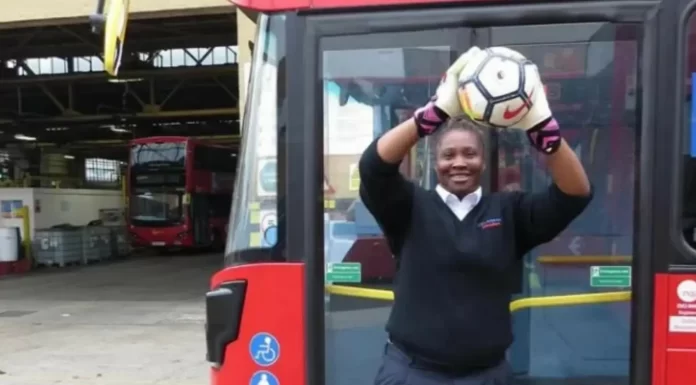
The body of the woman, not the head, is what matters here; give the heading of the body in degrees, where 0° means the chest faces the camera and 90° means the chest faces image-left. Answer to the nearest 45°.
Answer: approximately 0°

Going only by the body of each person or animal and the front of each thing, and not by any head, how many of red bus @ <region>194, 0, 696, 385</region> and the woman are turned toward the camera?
1

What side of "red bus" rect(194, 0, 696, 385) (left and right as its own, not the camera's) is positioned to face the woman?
left

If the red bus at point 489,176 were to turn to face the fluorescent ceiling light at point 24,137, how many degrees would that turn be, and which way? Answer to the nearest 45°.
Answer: approximately 45° to its right

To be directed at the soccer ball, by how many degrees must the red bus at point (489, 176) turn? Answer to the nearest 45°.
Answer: approximately 90° to its left

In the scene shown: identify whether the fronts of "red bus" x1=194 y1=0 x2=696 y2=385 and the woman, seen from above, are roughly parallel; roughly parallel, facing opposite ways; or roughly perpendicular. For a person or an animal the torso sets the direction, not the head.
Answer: roughly perpendicular

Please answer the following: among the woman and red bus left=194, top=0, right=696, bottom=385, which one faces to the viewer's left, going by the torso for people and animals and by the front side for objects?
the red bus

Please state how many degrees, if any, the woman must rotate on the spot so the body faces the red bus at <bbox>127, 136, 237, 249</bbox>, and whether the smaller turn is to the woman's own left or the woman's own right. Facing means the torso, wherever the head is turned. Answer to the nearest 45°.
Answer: approximately 135° to the woman's own right

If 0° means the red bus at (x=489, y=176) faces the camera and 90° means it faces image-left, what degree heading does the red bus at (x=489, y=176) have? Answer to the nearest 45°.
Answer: approximately 90°
